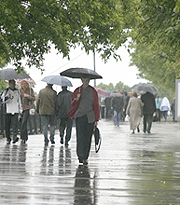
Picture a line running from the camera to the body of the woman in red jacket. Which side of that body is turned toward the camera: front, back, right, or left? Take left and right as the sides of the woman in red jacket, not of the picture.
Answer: front

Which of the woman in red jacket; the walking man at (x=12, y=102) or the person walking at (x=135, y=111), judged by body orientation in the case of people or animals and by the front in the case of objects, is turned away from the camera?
the person walking

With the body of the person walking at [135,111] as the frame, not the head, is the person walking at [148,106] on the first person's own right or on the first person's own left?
on the first person's own right

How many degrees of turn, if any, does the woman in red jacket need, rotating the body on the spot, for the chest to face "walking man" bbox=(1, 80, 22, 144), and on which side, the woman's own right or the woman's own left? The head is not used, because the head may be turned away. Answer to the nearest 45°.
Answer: approximately 135° to the woman's own right

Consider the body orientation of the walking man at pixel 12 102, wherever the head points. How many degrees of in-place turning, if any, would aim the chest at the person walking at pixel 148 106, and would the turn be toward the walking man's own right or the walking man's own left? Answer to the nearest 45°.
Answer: approximately 135° to the walking man's own left

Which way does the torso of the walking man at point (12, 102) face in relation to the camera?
toward the camera

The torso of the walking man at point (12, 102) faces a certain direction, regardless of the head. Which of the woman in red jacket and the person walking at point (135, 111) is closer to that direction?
the woman in red jacket

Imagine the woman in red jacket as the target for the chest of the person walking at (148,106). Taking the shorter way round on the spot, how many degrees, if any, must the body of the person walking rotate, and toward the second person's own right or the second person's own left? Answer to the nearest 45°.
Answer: approximately 180°

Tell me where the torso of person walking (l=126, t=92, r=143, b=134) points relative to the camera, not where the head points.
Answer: away from the camera

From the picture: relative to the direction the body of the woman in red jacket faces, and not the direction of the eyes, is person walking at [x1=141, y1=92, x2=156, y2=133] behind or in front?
behind

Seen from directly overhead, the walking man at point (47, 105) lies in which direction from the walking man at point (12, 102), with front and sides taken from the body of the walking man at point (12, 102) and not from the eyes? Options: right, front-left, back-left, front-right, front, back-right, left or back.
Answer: left

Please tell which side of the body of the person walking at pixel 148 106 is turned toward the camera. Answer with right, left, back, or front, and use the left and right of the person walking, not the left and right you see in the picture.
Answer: back

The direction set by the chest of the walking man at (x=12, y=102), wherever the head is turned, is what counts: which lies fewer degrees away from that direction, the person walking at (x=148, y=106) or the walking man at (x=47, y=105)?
the walking man
